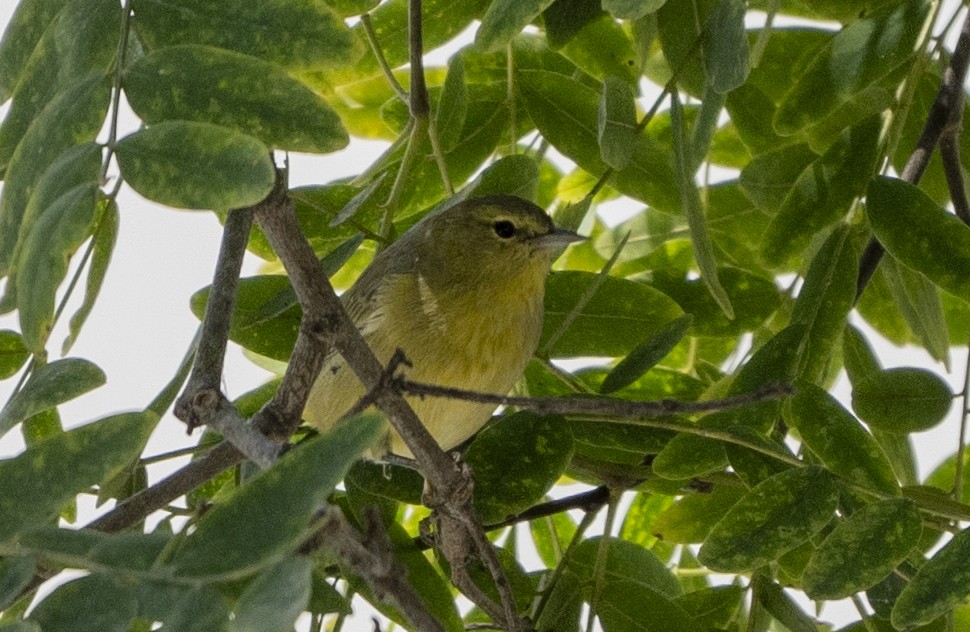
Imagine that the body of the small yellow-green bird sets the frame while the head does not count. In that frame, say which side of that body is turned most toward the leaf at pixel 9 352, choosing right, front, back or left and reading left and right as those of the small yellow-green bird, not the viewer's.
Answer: back

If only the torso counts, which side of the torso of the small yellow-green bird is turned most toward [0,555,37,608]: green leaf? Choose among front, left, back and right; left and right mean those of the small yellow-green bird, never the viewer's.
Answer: right

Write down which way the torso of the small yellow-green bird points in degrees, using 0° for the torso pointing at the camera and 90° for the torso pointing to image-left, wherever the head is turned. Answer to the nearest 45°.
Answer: approximately 270°
